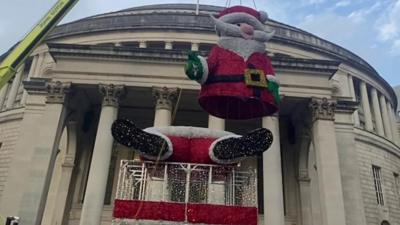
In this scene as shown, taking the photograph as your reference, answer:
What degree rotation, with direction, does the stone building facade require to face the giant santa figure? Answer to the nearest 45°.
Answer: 0° — it already faces it

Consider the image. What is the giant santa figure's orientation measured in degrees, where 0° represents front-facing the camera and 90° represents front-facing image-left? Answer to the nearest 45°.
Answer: approximately 315°

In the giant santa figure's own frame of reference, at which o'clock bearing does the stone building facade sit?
The stone building facade is roughly at 7 o'clock from the giant santa figure.

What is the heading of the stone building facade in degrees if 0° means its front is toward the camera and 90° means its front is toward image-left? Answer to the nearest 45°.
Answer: approximately 0°
